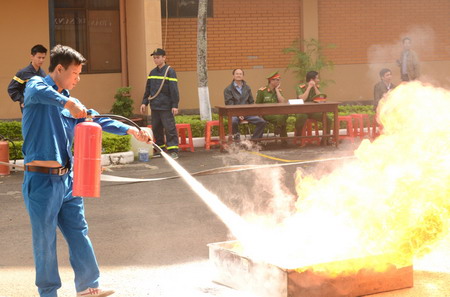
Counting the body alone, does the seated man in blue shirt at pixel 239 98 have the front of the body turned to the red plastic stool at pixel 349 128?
no

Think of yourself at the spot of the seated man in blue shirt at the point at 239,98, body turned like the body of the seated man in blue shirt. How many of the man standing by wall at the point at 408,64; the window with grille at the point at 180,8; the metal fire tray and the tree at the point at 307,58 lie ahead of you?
1

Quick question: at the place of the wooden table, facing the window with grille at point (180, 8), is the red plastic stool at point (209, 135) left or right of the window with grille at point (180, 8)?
left

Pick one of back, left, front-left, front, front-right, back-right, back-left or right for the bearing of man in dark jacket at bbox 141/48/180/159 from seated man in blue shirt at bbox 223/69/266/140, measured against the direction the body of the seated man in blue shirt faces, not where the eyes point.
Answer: front-right

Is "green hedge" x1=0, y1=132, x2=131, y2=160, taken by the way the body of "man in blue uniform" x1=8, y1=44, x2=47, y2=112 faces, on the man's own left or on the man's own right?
on the man's own left

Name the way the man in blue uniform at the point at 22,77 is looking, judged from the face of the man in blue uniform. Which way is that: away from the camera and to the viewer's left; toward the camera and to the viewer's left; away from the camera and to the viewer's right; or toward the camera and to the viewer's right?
toward the camera and to the viewer's right

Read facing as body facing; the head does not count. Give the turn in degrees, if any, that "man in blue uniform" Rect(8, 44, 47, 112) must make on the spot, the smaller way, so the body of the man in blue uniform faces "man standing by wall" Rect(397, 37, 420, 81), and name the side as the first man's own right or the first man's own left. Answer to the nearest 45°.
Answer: approximately 90° to the first man's own left

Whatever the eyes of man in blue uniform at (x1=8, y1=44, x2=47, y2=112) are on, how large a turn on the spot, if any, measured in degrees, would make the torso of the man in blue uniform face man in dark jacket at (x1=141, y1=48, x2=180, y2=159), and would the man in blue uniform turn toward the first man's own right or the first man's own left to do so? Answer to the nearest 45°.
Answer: approximately 90° to the first man's own left

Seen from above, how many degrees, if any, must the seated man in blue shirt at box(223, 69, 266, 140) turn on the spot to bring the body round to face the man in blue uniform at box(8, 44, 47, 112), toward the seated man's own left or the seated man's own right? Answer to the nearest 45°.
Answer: approximately 45° to the seated man's own right

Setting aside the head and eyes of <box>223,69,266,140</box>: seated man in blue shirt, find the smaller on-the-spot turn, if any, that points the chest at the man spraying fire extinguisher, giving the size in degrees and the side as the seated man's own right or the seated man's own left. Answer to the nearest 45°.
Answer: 0° — they already face them

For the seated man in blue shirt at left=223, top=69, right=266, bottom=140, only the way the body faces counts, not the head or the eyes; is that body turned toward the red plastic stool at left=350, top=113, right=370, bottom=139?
no

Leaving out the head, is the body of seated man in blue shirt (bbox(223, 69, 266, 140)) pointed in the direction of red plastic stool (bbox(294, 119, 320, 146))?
no

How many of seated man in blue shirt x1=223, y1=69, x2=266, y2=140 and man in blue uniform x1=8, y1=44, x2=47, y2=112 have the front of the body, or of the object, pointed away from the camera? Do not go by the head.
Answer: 0

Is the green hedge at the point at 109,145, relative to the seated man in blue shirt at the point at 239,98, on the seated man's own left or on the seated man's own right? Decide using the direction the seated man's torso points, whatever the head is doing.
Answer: on the seated man's own right

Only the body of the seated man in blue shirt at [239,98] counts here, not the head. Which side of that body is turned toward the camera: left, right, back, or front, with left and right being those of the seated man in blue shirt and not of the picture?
front

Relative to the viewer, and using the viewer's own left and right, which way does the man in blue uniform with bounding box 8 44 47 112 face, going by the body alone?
facing the viewer and to the right of the viewer
